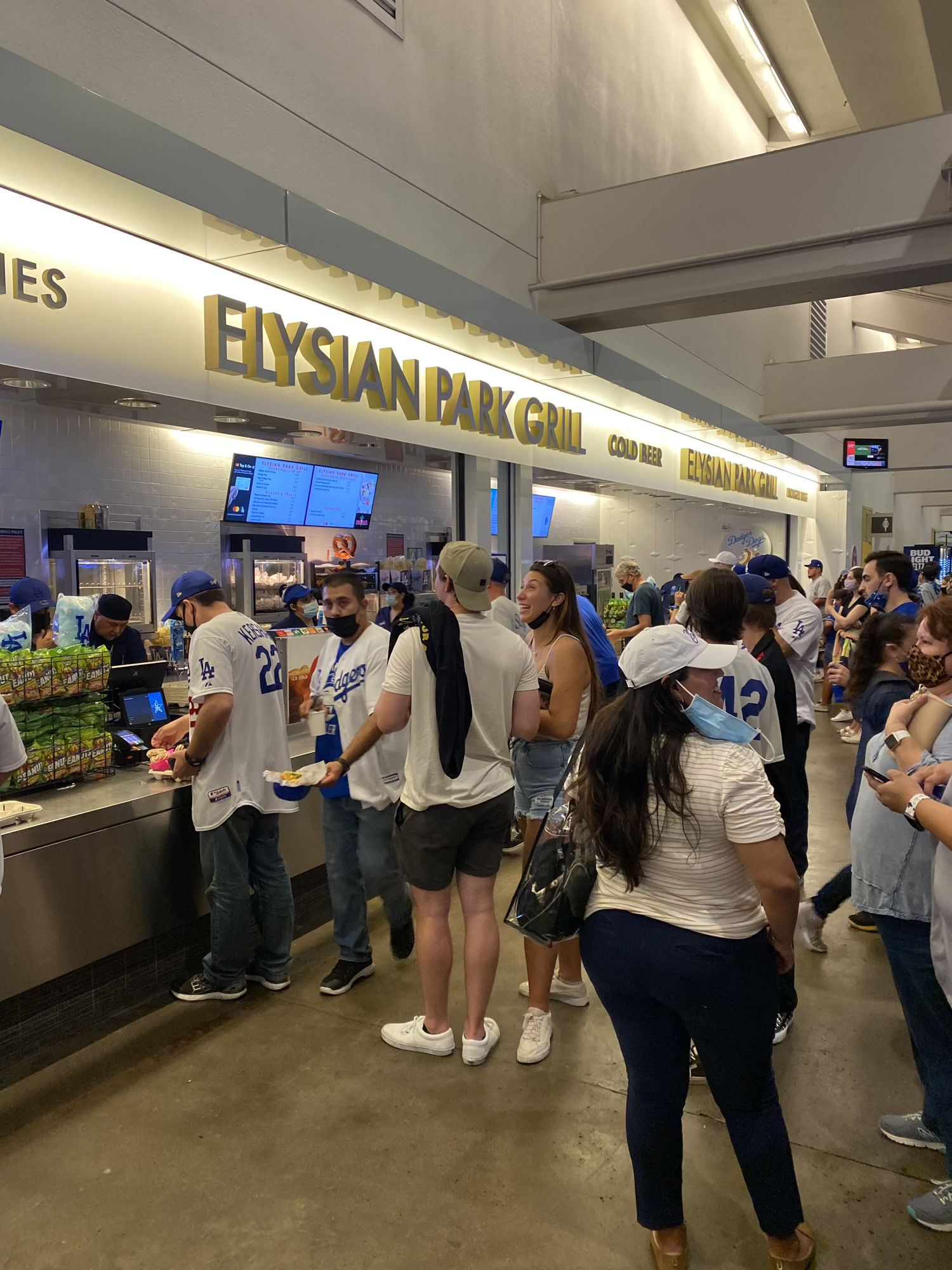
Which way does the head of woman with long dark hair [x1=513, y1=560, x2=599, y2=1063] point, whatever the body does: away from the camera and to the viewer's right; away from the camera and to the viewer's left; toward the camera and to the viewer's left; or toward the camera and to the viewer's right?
toward the camera and to the viewer's left

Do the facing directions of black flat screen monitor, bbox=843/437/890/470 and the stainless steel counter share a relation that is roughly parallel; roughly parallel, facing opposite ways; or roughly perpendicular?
roughly perpendicular

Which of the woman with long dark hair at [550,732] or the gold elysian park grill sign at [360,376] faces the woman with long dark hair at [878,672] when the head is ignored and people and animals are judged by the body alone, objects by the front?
the gold elysian park grill sign

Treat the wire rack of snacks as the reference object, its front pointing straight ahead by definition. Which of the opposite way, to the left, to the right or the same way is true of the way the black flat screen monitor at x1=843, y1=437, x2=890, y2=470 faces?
to the right

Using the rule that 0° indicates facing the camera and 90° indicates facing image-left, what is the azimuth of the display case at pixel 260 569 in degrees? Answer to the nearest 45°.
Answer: approximately 315°

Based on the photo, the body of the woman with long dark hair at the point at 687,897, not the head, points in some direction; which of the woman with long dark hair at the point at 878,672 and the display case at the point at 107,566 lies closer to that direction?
the woman with long dark hair

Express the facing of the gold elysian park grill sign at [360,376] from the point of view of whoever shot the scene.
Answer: facing the viewer and to the right of the viewer

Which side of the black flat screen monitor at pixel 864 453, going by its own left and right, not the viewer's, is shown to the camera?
front

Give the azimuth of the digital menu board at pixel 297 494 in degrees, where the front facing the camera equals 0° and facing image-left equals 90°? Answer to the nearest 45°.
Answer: approximately 315°

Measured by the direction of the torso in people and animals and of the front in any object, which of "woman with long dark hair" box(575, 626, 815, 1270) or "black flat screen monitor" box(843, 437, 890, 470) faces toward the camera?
the black flat screen monitor

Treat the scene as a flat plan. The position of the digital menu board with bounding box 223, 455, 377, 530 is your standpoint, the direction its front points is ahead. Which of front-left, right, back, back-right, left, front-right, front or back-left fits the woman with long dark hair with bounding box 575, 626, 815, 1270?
front-right

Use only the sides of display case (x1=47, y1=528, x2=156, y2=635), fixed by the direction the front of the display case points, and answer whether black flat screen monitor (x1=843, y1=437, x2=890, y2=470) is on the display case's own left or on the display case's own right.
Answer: on the display case's own left

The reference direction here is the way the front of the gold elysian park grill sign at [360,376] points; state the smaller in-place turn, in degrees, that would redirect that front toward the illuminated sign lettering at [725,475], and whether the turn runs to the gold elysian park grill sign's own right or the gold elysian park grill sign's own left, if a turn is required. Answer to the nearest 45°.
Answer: approximately 90° to the gold elysian park grill sign's own left

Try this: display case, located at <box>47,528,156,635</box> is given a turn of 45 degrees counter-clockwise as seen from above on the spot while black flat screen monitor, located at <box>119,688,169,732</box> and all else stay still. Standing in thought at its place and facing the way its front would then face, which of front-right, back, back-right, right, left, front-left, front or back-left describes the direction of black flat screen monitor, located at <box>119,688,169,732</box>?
right
